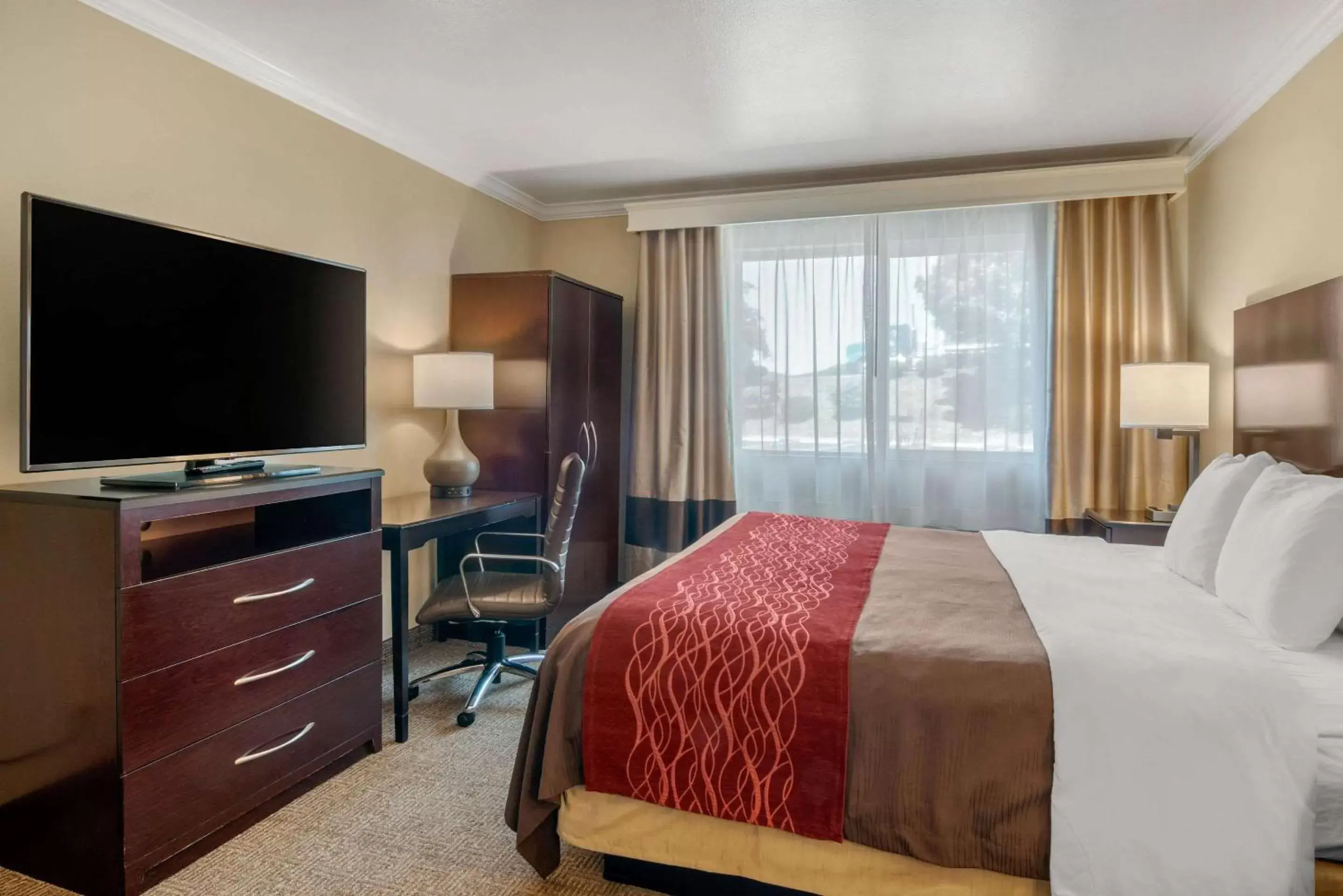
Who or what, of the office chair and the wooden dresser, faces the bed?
the wooden dresser

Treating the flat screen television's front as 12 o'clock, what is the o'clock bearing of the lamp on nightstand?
The lamp on nightstand is roughly at 11 o'clock from the flat screen television.

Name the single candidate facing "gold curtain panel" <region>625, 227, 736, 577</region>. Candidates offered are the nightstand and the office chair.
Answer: the nightstand

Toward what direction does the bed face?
to the viewer's left

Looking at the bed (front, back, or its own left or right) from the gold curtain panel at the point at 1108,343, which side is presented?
right

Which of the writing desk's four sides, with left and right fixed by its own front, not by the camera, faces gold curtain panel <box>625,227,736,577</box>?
left

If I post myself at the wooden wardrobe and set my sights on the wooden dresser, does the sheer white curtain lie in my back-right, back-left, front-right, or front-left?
back-left

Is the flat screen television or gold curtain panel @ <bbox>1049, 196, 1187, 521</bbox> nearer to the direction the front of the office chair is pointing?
the flat screen television

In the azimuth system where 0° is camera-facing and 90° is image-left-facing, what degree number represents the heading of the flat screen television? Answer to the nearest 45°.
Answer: approximately 315°

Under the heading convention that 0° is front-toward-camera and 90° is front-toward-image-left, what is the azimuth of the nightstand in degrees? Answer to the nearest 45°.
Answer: approximately 90°

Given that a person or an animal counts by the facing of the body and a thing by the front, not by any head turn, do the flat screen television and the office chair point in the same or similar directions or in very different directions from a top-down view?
very different directions

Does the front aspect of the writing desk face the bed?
yes

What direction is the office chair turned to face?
to the viewer's left

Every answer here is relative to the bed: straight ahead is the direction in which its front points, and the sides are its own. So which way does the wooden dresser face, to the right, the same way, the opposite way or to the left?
the opposite way

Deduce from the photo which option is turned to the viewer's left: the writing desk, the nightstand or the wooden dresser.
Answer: the nightstand
